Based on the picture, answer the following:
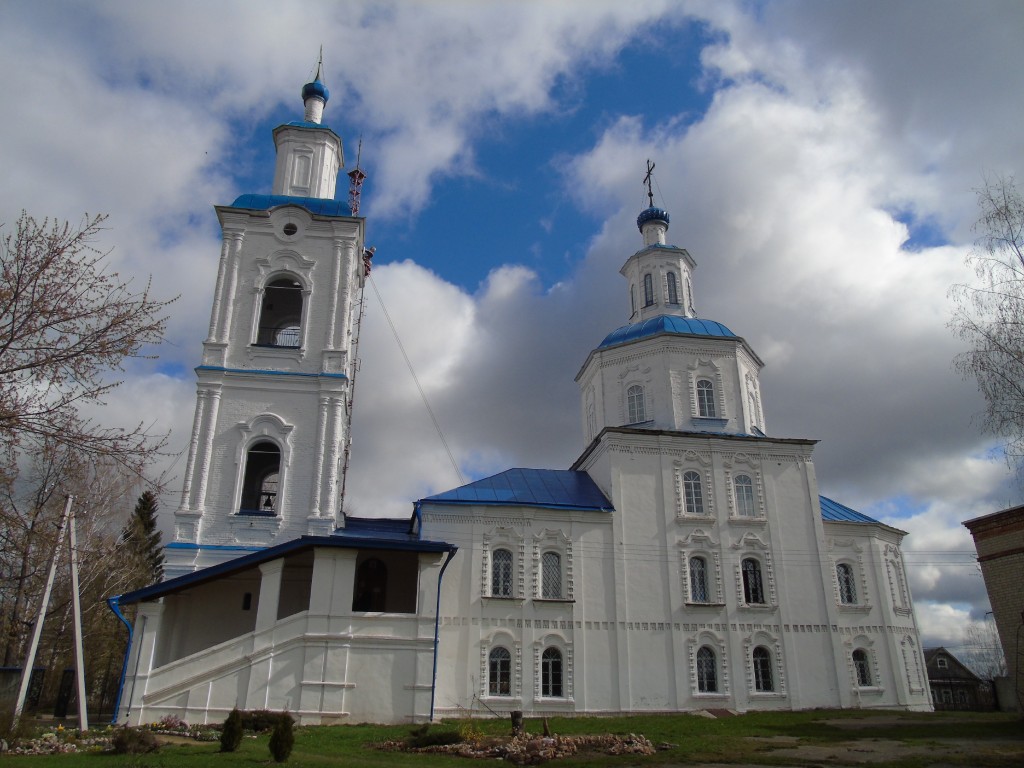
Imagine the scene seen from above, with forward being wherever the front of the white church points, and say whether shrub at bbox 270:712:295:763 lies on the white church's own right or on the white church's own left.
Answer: on the white church's own left

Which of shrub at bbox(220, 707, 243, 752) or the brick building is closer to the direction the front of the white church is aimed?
the shrub

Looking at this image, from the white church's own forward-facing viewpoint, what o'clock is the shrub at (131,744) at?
The shrub is roughly at 10 o'clock from the white church.

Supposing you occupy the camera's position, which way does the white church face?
facing to the left of the viewer

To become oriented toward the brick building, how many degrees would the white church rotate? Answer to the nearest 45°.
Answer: approximately 135° to its left

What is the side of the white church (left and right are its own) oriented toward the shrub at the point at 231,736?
left

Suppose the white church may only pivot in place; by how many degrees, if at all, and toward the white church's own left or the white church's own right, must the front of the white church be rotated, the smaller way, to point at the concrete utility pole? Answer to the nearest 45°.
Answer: approximately 45° to the white church's own left

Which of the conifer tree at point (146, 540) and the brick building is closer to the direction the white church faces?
the conifer tree

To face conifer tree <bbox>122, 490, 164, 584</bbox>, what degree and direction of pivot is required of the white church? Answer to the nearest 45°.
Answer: approximately 45° to its right
